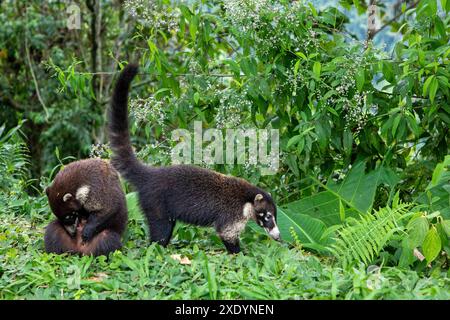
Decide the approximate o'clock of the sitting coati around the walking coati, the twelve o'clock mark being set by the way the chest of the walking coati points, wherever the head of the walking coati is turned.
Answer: The sitting coati is roughly at 5 o'clock from the walking coati.

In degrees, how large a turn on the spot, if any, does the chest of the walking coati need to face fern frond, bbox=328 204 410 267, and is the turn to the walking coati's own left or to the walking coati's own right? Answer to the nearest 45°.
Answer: approximately 45° to the walking coati's own right

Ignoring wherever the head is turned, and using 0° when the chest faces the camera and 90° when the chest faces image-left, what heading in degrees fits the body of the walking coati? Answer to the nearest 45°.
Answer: approximately 270°

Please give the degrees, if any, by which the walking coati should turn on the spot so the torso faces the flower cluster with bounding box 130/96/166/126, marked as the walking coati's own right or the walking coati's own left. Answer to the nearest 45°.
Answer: approximately 90° to the walking coati's own left

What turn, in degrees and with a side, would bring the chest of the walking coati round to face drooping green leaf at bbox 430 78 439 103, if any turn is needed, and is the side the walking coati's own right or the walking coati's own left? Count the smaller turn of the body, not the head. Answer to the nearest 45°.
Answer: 0° — it already faces it

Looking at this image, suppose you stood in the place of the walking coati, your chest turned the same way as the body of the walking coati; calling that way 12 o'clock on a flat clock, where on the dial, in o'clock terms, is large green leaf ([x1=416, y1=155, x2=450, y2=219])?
The large green leaf is roughly at 12 o'clock from the walking coati.

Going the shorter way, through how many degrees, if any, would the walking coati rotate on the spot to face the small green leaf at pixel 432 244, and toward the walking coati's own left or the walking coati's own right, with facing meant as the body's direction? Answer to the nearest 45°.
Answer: approximately 45° to the walking coati's own right

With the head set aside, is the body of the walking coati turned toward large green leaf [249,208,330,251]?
yes
